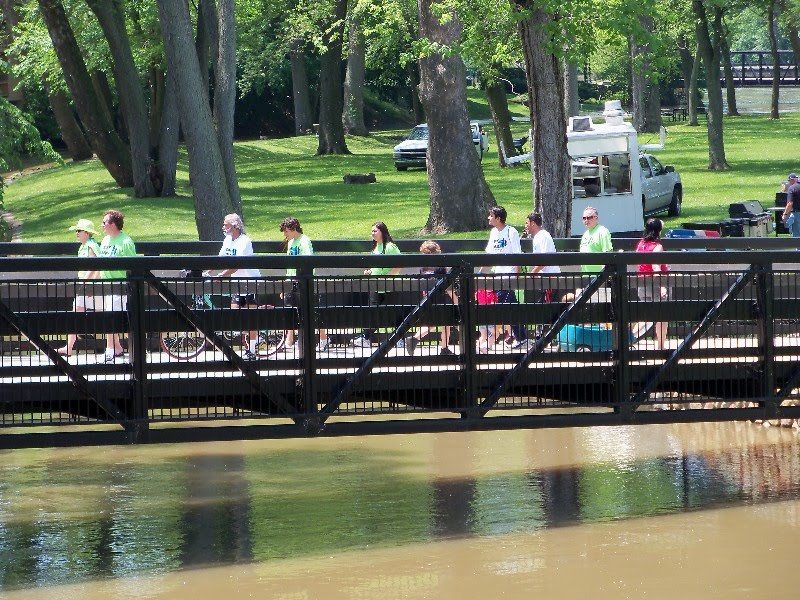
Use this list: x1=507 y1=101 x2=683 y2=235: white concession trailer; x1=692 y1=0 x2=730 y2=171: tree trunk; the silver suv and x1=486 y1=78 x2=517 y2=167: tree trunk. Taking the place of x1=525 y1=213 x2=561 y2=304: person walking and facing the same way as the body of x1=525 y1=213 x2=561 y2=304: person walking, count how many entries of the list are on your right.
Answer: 4

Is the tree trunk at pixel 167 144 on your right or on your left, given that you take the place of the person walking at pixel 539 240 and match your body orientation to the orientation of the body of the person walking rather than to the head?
on your right

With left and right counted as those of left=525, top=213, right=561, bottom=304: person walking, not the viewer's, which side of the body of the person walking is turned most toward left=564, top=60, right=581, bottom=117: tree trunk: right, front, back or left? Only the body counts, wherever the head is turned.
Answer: right

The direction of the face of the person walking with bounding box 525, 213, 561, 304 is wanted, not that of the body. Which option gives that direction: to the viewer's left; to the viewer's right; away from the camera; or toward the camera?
to the viewer's left

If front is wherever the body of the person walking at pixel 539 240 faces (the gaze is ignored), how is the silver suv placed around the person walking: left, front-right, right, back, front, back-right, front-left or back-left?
right

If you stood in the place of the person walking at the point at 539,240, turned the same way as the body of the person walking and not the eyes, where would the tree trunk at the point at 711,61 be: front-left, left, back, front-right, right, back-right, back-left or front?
right

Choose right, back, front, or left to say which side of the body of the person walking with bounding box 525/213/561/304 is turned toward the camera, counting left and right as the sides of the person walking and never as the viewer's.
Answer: left

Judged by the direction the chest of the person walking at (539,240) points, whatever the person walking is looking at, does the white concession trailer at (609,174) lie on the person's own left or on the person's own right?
on the person's own right

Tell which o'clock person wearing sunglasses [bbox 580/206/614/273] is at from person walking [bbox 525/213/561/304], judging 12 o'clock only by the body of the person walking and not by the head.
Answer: The person wearing sunglasses is roughly at 6 o'clock from the person walking.
